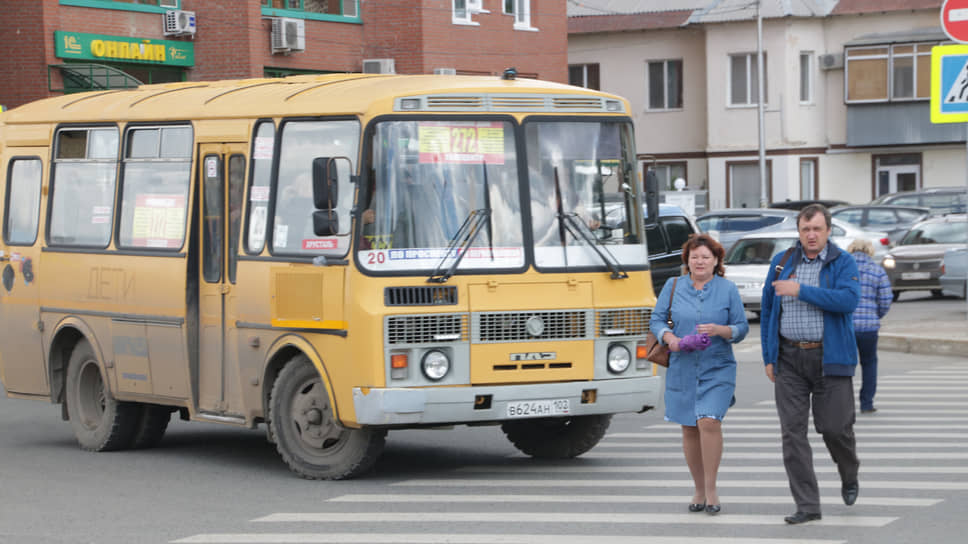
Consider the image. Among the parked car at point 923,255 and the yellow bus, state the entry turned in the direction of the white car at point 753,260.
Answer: the parked car

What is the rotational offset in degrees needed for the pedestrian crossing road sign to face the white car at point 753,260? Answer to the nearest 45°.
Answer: approximately 135° to its right

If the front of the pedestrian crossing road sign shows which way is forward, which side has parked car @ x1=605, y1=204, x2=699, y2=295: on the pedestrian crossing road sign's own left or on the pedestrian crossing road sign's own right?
on the pedestrian crossing road sign's own right

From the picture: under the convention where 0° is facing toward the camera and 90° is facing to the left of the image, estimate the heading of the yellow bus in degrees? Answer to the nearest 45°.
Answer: approximately 315°

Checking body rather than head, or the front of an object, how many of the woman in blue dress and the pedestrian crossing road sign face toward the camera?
2

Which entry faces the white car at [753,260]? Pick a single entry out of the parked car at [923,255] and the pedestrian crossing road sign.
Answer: the parked car

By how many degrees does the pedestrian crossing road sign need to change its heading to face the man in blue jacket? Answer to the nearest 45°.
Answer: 0° — it already faces them

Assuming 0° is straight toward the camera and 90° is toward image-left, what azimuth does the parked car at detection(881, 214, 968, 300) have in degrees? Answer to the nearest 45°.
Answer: approximately 45°

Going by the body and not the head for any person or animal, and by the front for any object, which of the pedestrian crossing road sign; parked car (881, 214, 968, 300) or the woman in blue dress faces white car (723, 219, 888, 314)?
the parked car
